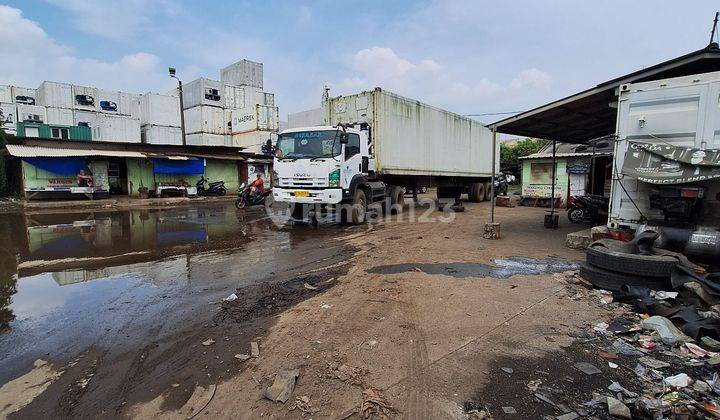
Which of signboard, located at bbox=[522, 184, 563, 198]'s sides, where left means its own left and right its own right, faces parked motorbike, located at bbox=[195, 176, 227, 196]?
right

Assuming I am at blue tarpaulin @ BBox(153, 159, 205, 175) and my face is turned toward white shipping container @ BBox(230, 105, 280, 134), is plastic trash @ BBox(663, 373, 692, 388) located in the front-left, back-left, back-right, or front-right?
back-right

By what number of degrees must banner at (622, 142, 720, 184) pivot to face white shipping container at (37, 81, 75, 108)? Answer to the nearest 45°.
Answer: approximately 90° to its right

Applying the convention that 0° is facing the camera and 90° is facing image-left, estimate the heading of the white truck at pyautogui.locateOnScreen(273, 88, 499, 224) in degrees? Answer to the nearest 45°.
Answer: approximately 45°

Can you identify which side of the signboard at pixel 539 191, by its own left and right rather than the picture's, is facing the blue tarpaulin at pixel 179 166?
right

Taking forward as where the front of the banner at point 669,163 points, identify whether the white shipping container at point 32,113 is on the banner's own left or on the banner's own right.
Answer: on the banner's own right

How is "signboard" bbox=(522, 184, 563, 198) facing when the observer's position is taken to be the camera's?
facing the viewer

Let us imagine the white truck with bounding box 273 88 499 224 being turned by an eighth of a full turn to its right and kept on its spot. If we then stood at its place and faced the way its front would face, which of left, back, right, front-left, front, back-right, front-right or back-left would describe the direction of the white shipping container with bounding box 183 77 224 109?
front-right

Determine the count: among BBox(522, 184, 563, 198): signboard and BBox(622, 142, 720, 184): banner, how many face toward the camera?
2

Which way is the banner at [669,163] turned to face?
toward the camera

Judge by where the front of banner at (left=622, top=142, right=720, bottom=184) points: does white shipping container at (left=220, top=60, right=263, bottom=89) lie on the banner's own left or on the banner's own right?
on the banner's own right

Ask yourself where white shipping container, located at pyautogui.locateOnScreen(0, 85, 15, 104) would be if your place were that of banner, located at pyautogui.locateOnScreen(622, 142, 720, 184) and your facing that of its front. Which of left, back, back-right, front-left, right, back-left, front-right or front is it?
right

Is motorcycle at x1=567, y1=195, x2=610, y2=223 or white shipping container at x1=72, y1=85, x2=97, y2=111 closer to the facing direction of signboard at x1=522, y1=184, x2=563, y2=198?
the motorcycle

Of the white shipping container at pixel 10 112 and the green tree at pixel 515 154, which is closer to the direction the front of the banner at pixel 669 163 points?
the white shipping container

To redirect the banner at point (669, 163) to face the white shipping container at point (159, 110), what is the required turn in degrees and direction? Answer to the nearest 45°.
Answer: approximately 90° to its right

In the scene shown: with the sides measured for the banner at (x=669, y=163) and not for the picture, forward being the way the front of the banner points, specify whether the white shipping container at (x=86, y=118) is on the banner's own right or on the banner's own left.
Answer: on the banner's own right
